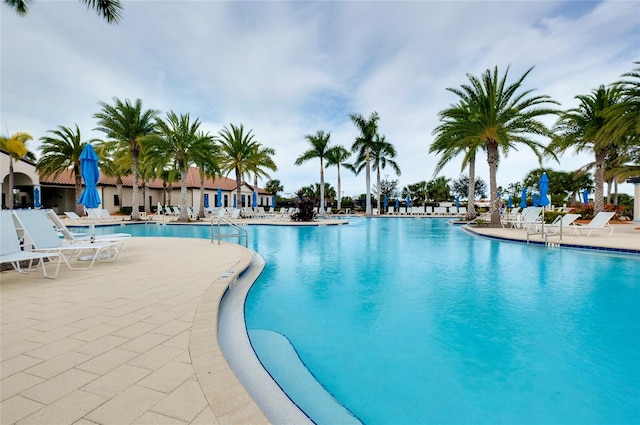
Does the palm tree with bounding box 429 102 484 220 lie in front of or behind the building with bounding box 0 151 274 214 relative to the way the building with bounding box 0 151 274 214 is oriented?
in front

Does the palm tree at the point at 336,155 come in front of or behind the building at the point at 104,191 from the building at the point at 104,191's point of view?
in front

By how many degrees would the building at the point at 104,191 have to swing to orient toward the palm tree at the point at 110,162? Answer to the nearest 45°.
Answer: approximately 45° to its right

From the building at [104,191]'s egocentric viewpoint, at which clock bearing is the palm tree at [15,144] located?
The palm tree is roughly at 3 o'clock from the building.

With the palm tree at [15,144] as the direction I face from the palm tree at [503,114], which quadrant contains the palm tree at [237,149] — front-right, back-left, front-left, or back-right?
front-right

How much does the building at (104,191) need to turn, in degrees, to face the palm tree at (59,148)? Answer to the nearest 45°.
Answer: approximately 45° to its right

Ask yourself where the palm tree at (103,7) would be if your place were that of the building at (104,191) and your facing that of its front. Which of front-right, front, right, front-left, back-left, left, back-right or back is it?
front-right

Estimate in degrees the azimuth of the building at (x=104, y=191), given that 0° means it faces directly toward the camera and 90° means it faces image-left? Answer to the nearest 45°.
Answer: approximately 315°
